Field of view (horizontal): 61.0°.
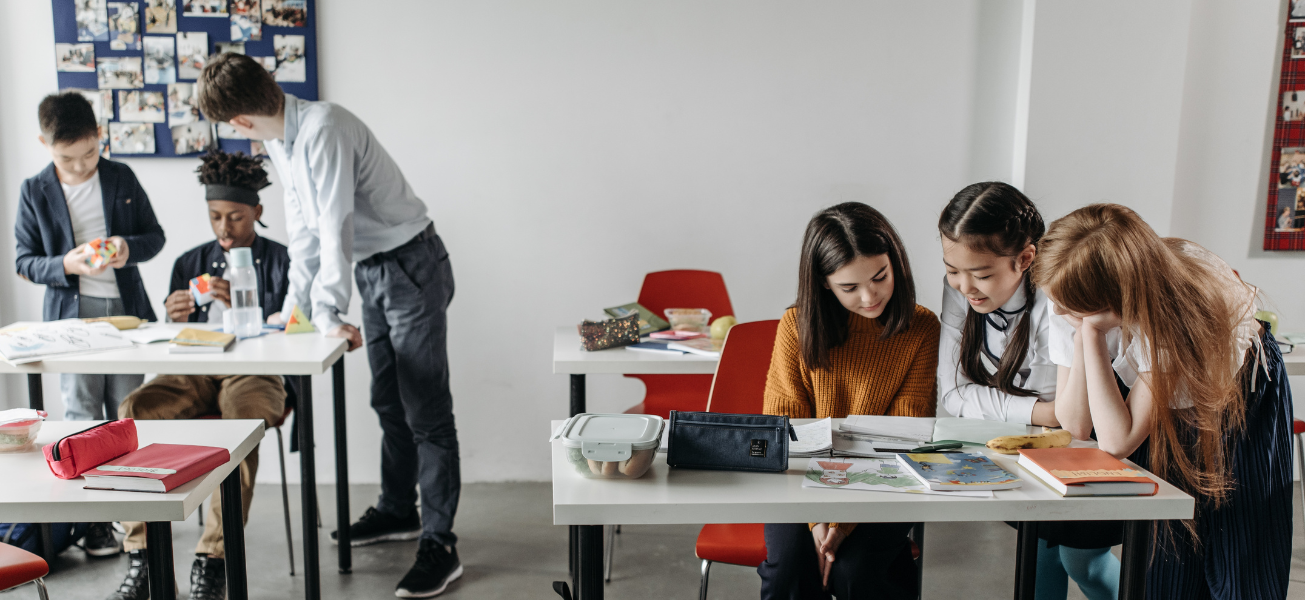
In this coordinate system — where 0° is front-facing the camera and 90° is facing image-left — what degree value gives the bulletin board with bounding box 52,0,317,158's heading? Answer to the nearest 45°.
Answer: approximately 0°

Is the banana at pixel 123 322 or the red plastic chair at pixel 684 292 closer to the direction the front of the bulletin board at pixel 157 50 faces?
the banana

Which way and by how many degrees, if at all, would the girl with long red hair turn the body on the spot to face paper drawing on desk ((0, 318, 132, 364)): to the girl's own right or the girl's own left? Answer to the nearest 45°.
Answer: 0° — they already face it

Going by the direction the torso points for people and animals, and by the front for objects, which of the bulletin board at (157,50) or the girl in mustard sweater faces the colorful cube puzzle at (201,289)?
the bulletin board

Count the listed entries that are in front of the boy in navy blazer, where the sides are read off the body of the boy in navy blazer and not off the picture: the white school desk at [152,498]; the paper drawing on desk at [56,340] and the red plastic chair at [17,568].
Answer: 3

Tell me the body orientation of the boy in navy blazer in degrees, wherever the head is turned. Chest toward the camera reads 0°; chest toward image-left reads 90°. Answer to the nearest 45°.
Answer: approximately 0°

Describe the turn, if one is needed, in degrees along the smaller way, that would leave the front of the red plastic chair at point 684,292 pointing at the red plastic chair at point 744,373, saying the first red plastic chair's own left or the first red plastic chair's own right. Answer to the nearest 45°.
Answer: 0° — it already faces it

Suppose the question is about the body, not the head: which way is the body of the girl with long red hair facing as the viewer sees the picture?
to the viewer's left
